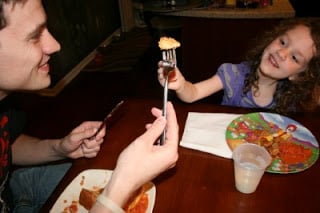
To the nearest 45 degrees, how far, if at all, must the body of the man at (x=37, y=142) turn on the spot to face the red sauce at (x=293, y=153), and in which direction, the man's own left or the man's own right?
0° — they already face it

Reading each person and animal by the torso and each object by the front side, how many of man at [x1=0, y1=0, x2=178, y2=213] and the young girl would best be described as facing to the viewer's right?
1

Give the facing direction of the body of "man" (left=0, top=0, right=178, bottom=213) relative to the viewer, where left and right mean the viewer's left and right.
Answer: facing to the right of the viewer
